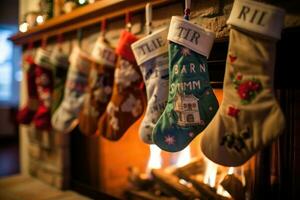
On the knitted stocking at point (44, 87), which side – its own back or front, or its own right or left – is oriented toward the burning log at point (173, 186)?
left

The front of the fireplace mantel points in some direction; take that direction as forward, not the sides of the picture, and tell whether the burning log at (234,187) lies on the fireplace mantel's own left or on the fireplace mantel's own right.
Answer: on the fireplace mantel's own left

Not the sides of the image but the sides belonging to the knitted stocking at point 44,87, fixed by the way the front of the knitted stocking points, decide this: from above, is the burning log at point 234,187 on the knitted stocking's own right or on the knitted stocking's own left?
on the knitted stocking's own left

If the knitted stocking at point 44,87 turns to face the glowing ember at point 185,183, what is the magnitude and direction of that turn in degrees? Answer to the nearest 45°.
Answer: approximately 90° to its left

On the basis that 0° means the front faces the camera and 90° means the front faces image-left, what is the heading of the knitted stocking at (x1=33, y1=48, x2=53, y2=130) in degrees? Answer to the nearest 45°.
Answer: approximately 45°

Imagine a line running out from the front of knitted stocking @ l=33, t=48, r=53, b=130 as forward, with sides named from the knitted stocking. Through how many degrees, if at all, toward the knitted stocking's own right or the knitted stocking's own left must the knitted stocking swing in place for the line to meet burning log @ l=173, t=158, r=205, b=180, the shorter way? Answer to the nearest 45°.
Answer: approximately 90° to the knitted stocking's own left

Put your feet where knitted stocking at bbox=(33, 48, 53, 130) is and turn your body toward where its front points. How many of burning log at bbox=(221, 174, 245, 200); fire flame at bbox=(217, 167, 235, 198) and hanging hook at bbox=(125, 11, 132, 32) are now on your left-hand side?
3

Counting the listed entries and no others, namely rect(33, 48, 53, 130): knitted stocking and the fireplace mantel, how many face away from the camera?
0
